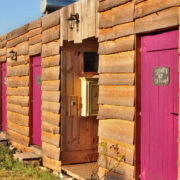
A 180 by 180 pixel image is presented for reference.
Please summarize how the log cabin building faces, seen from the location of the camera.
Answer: facing the viewer and to the left of the viewer
